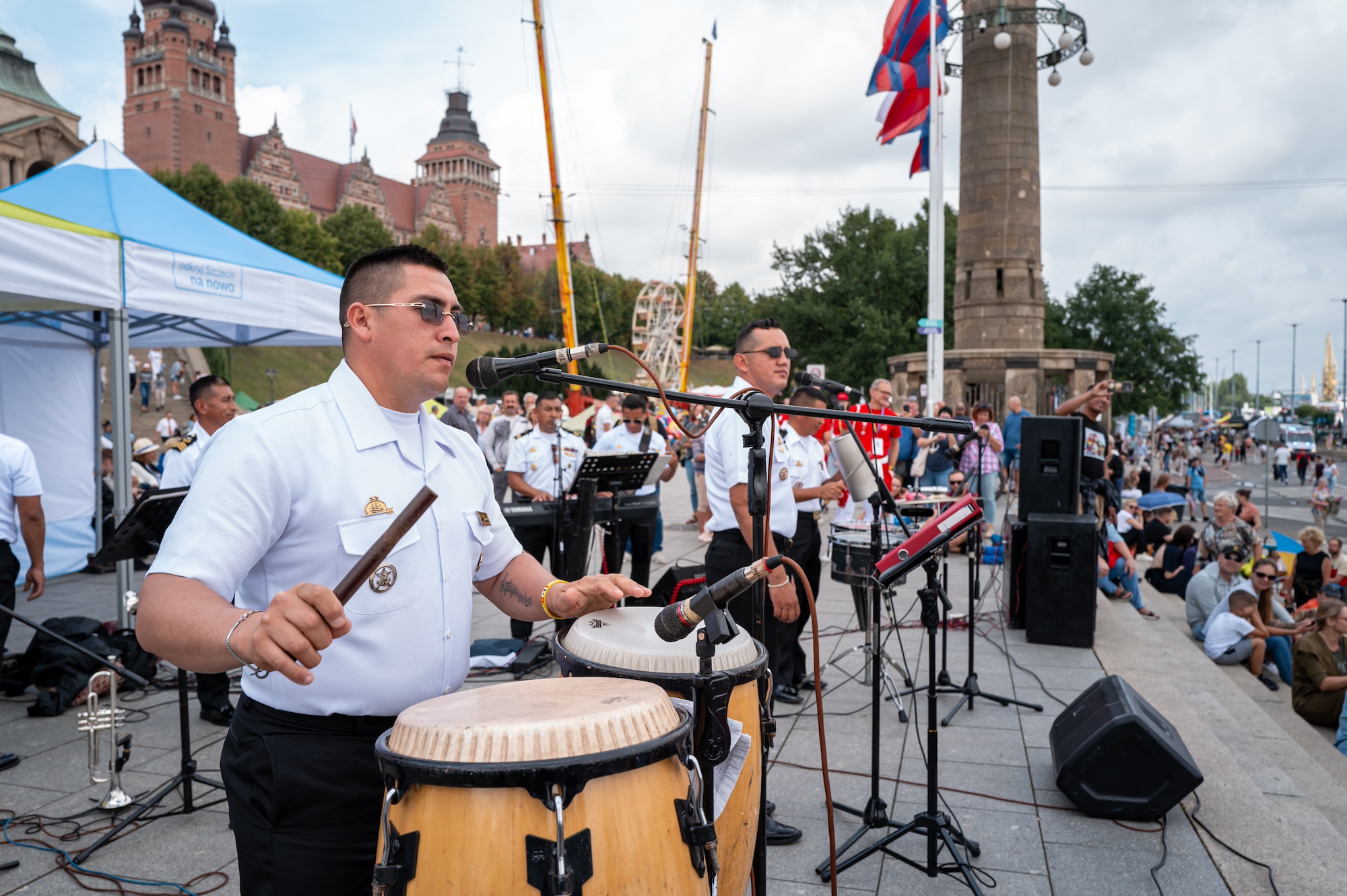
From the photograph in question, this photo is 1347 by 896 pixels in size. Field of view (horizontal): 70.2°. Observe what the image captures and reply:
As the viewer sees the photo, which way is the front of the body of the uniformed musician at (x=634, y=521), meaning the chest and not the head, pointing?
toward the camera

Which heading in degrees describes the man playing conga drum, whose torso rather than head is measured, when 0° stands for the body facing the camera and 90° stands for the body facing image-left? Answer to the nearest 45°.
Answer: approximately 315°

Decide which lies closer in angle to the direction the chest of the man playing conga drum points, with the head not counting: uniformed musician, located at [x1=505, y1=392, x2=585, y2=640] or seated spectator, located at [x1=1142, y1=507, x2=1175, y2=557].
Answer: the seated spectator

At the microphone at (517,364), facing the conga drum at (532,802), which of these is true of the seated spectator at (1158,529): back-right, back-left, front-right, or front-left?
back-left

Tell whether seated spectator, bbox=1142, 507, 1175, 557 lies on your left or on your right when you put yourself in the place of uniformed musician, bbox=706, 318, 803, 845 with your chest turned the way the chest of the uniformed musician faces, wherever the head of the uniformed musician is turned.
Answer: on your left

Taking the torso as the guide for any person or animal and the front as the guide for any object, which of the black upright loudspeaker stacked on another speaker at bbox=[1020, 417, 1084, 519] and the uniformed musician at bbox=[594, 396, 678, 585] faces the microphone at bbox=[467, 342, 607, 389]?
the uniformed musician

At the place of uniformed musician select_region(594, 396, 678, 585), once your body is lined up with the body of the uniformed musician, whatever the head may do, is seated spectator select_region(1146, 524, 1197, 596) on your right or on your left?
on your left

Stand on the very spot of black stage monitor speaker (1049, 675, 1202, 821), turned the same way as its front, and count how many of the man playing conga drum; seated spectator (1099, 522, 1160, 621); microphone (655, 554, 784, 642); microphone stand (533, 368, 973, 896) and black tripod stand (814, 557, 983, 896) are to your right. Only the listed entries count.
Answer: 1

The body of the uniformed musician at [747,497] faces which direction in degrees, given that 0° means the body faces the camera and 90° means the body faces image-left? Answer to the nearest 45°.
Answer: approximately 315°

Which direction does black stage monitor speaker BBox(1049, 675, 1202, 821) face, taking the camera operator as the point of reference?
facing to the left of the viewer
